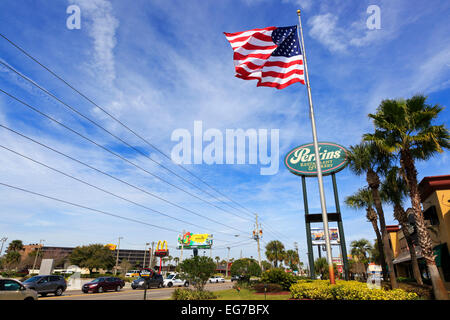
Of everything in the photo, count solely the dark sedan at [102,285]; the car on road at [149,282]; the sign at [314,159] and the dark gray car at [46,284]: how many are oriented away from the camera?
0

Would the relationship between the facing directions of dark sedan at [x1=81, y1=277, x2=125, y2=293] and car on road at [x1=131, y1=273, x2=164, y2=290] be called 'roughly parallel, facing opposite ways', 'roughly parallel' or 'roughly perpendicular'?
roughly parallel

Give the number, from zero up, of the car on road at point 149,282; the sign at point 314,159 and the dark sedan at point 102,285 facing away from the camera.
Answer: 0

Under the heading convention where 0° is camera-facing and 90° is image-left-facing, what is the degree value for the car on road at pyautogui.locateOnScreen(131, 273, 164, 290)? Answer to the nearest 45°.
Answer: approximately 45°

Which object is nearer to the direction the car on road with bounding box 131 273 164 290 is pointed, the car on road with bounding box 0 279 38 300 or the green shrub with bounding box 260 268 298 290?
the car on road with bounding box 0 279 38 300

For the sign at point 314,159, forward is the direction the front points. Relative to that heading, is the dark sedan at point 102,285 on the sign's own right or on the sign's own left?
on the sign's own right

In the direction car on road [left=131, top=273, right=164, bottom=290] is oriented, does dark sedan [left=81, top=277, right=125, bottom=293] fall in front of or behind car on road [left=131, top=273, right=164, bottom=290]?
in front

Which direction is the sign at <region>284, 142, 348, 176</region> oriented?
toward the camera

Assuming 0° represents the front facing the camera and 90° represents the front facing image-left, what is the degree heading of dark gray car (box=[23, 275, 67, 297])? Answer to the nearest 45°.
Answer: approximately 45°

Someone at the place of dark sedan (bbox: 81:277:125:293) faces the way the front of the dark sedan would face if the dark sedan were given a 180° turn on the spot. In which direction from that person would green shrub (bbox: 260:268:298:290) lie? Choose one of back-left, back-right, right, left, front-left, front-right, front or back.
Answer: right
